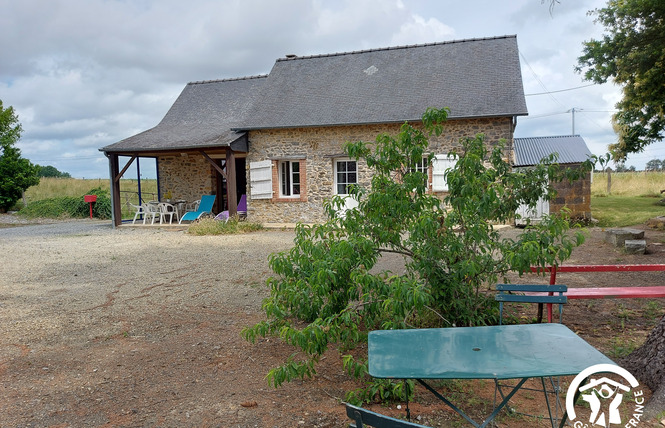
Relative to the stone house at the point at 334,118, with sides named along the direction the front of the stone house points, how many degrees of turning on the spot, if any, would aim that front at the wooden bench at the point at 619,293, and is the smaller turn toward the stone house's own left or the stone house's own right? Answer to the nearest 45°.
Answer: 0° — it already faces it

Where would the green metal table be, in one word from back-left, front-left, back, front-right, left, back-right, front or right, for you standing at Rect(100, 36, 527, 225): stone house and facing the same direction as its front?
front

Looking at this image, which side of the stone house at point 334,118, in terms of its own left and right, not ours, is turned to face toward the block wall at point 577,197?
left

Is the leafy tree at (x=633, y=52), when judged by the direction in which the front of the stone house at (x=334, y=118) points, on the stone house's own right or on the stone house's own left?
on the stone house's own left

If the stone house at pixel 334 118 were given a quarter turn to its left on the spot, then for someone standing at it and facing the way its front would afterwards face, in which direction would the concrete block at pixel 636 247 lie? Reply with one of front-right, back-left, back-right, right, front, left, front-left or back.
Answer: front-right

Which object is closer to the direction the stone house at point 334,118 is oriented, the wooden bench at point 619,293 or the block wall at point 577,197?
the wooden bench

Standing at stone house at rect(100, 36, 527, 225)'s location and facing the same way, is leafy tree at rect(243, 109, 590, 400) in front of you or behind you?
in front

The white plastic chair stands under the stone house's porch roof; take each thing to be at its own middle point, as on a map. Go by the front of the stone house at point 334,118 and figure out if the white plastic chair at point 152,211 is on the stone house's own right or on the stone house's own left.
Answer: on the stone house's own right

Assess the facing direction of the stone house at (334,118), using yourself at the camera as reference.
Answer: facing the viewer

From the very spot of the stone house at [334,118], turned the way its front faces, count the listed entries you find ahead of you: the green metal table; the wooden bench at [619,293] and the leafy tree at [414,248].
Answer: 3

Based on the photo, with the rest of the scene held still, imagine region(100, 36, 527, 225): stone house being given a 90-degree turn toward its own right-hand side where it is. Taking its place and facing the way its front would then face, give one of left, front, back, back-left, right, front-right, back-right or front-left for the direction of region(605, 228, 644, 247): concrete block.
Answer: back-left

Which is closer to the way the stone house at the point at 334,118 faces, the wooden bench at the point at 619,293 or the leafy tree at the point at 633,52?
the wooden bench
